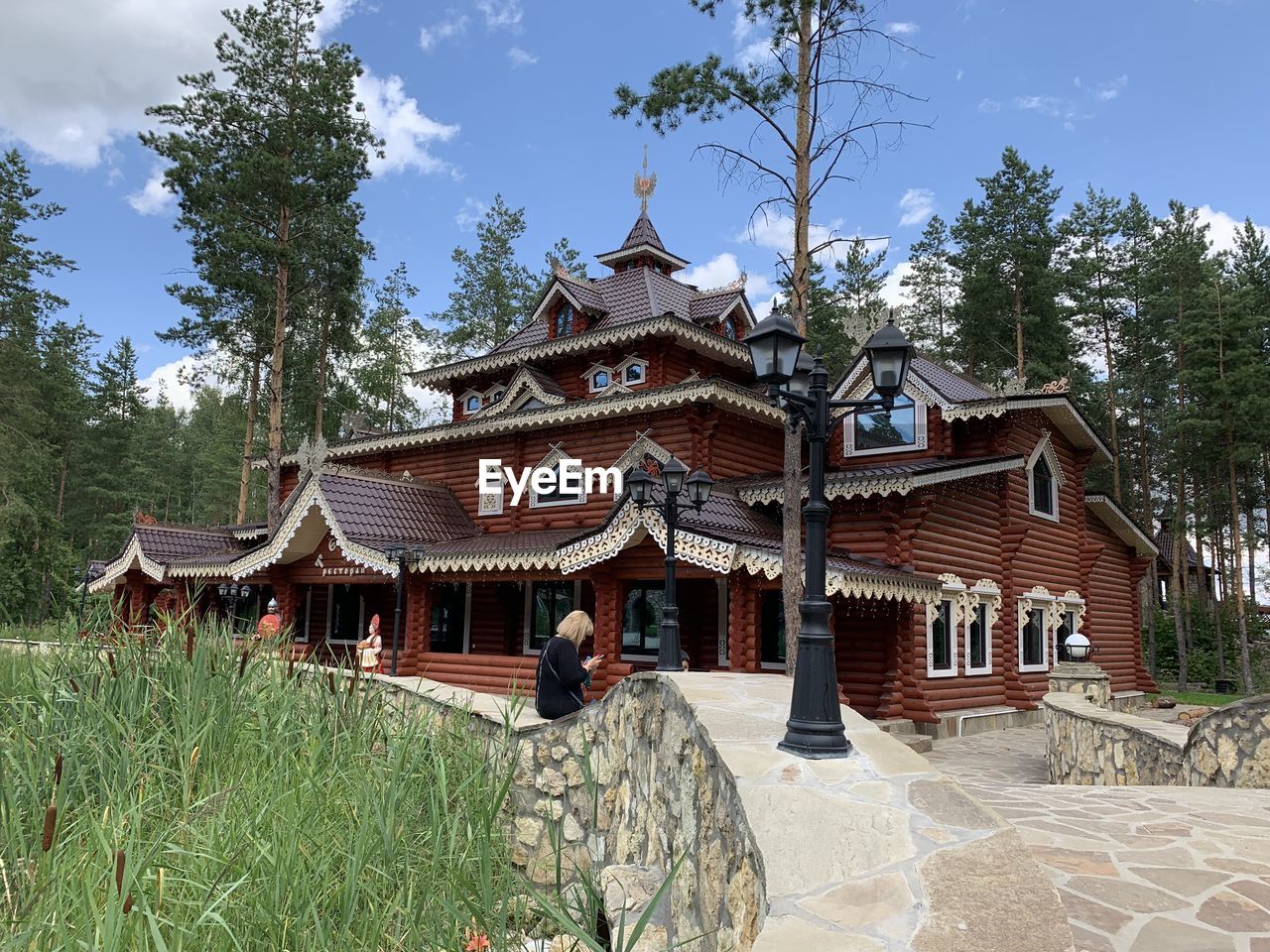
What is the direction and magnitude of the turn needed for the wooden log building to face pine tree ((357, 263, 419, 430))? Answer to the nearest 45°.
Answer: approximately 90° to its right

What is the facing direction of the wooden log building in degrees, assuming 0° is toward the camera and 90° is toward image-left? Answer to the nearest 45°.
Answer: approximately 45°

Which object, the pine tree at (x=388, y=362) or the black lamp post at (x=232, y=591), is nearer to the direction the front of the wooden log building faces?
the black lamp post

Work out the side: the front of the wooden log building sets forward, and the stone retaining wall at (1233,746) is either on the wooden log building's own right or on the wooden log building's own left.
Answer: on the wooden log building's own left

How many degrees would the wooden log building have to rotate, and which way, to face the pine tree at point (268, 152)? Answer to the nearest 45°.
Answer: approximately 45° to its right

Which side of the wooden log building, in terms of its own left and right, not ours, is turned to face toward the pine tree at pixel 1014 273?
back

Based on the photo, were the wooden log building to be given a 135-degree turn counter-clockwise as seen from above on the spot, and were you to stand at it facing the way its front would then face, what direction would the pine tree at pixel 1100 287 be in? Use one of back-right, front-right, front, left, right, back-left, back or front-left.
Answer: front-left

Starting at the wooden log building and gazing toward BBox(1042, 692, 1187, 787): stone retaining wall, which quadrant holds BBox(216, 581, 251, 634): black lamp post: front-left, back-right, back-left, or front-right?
back-right
